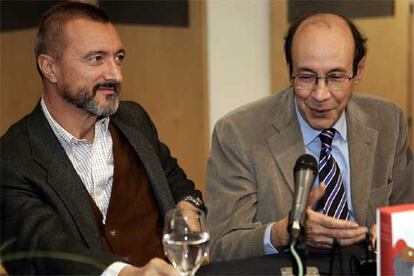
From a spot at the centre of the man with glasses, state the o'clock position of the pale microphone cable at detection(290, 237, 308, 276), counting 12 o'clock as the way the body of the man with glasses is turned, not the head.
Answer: The pale microphone cable is roughly at 12 o'clock from the man with glasses.

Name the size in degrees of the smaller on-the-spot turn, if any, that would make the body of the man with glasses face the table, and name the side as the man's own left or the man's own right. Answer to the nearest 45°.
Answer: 0° — they already face it

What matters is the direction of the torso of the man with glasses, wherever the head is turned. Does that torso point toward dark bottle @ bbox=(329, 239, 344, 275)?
yes

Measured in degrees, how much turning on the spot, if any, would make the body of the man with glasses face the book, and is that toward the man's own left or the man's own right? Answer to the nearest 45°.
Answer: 0° — they already face it

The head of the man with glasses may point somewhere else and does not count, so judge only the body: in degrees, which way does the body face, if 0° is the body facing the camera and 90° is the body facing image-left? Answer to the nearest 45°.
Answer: approximately 0°
